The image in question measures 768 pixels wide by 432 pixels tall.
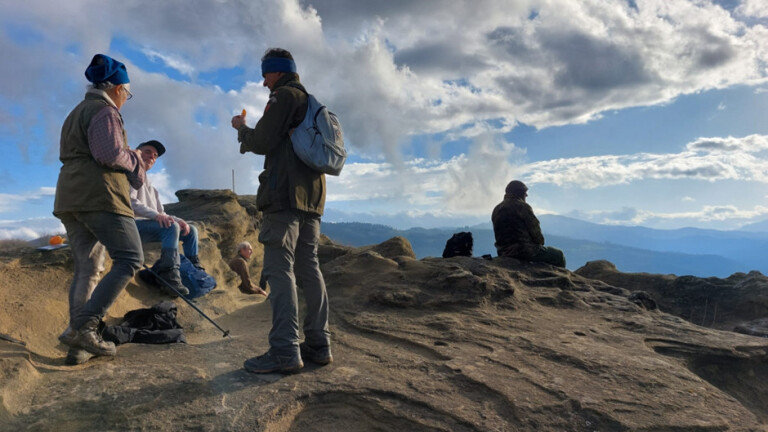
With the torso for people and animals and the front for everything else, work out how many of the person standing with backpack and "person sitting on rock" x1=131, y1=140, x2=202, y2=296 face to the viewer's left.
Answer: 1

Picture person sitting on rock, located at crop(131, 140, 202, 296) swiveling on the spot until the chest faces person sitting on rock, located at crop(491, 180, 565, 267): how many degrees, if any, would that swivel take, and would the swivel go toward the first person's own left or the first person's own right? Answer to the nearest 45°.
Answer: approximately 45° to the first person's own left

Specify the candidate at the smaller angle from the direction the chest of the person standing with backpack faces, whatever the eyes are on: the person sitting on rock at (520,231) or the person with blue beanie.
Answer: the person with blue beanie

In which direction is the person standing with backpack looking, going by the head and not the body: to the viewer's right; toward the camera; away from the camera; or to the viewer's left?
to the viewer's left

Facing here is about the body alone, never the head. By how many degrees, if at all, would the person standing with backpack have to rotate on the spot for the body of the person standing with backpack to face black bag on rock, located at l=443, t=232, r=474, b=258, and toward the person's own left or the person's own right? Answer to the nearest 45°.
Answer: approximately 135° to the person's own right

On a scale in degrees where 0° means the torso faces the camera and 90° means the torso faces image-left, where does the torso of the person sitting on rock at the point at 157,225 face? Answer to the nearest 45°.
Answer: approximately 315°

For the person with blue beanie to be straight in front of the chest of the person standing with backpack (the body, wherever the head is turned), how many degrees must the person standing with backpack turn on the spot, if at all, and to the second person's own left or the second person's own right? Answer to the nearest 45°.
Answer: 0° — they already face them

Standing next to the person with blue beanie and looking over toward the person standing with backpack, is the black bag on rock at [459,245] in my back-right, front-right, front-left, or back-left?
front-left

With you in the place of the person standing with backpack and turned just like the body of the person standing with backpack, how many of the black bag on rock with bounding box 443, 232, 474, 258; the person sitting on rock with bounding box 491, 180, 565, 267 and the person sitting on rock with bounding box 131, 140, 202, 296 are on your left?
0

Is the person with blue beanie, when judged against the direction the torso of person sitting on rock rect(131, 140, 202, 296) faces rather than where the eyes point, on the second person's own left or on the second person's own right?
on the second person's own right

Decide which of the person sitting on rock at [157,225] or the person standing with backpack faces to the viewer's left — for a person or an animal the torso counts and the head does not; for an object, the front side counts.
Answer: the person standing with backpack

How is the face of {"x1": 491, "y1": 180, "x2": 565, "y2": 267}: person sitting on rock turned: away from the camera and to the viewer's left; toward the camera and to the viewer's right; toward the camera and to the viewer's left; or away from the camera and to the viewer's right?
away from the camera and to the viewer's right

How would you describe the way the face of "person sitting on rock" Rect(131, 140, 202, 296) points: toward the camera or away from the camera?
toward the camera

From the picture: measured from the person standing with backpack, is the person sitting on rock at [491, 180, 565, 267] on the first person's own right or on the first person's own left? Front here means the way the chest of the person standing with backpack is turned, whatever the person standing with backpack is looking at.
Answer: on the first person's own right

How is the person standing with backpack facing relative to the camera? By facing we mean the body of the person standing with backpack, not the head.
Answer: to the viewer's left
